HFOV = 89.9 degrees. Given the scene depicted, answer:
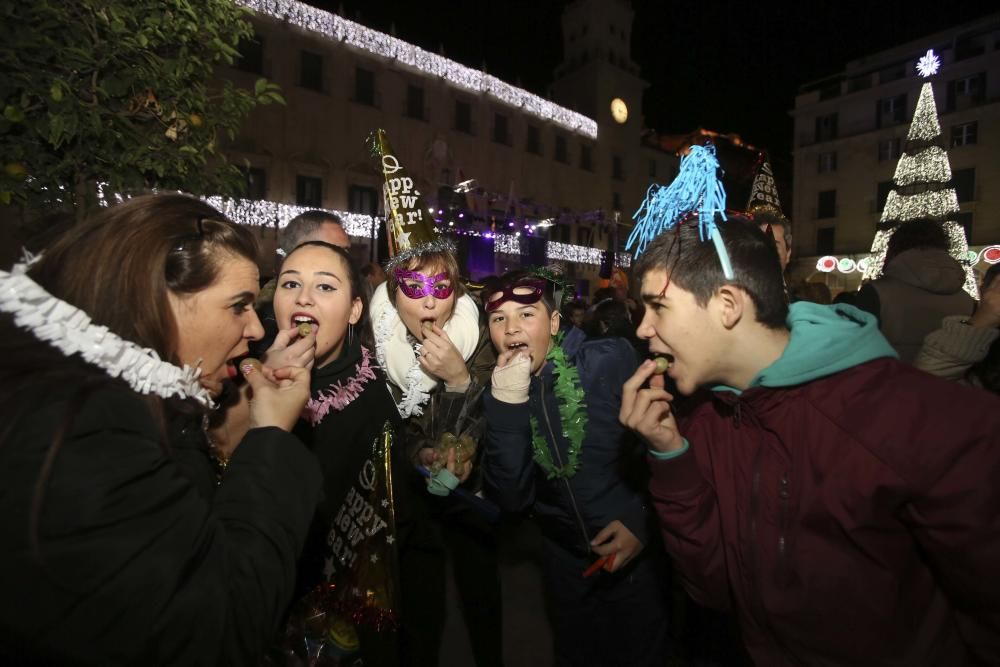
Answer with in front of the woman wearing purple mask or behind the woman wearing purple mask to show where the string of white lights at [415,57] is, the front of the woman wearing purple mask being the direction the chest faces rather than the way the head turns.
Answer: behind

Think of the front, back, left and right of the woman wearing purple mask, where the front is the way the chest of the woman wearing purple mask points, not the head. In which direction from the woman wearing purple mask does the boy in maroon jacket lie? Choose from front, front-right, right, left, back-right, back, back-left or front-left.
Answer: front-left

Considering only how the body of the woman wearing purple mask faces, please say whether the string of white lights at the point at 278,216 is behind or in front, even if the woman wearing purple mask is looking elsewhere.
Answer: behind

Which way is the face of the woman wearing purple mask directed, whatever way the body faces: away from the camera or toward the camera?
toward the camera

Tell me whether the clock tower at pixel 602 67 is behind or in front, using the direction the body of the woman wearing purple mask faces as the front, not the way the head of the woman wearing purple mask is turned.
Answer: behind

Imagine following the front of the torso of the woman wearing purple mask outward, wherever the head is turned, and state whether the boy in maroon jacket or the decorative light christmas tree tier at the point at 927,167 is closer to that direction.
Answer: the boy in maroon jacket

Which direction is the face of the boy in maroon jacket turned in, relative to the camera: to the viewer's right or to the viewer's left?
to the viewer's left

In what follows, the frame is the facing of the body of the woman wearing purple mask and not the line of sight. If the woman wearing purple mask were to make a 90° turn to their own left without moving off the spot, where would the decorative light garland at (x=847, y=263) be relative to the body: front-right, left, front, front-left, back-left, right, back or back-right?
front-left

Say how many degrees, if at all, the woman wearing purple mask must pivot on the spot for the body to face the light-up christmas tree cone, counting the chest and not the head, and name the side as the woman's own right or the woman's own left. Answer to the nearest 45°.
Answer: approximately 135° to the woman's own left

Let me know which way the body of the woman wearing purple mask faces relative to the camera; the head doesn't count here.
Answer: toward the camera

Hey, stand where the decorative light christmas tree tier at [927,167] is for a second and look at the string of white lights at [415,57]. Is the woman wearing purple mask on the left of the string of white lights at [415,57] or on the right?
left

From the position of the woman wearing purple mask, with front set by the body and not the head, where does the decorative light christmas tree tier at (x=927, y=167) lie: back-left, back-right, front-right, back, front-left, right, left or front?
back-left
